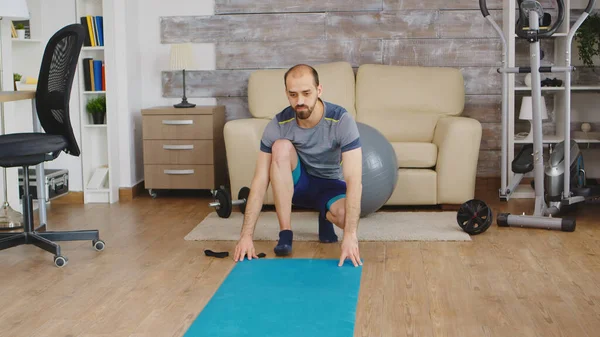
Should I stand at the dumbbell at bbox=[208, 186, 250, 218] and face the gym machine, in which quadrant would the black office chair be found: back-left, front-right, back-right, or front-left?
back-right

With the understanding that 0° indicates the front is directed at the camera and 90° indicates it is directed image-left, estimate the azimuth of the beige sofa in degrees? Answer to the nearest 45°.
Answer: approximately 0°

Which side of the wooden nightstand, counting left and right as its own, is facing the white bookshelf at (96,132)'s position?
right

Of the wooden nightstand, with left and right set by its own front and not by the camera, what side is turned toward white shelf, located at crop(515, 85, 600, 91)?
left

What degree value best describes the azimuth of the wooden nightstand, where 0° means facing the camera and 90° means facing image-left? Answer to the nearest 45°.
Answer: approximately 0°
